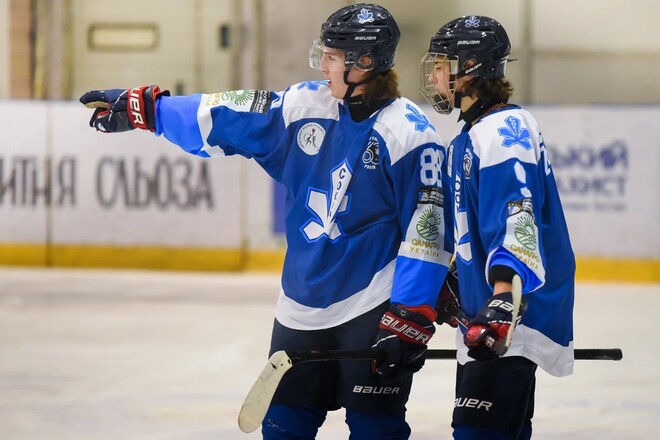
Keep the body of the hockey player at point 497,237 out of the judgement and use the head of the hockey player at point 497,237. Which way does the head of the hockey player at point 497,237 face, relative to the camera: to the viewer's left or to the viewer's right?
to the viewer's left

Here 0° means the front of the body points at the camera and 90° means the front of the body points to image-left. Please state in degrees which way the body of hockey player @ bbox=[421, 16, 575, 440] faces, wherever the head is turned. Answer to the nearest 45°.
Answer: approximately 90°

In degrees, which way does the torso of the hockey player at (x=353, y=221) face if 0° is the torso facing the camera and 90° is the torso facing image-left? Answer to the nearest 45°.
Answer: approximately 45°

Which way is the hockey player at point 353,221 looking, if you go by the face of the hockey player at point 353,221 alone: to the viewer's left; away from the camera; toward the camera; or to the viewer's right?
to the viewer's left
